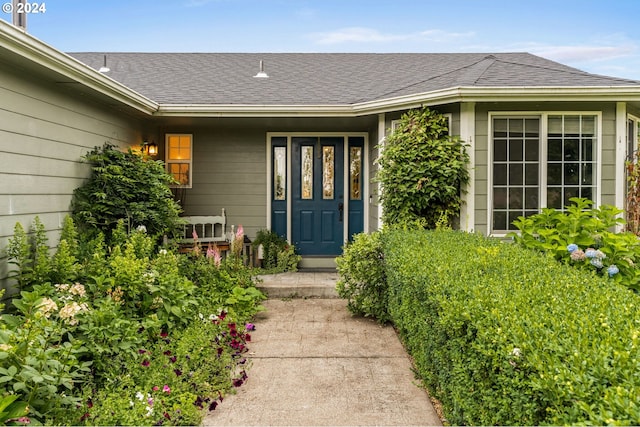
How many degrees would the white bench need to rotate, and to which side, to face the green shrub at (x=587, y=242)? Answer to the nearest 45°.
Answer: approximately 45° to its left

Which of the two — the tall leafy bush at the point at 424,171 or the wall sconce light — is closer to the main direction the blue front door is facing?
the tall leafy bush

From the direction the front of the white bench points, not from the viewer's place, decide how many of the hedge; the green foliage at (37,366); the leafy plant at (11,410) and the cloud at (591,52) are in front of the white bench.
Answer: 3

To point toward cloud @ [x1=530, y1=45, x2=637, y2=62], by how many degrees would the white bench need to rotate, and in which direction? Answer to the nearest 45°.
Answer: approximately 135° to its left

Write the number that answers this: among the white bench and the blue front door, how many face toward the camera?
2

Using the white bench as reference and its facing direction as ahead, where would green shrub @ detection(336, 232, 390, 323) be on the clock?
The green shrub is roughly at 11 o'clock from the white bench.

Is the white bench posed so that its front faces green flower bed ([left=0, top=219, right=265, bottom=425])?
yes

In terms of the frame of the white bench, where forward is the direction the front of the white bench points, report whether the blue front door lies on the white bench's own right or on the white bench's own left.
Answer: on the white bench's own left

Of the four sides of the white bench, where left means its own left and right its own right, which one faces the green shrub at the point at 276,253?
left

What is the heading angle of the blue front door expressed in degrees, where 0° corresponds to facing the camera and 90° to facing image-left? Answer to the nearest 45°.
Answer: approximately 0°
